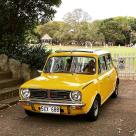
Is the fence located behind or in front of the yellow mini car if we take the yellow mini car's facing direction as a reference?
behind

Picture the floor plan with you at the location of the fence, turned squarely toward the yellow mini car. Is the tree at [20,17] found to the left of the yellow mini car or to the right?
right

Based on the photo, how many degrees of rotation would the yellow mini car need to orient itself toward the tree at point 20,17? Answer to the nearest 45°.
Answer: approximately 135° to its right

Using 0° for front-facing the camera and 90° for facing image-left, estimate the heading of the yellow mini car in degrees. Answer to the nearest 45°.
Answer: approximately 45°
